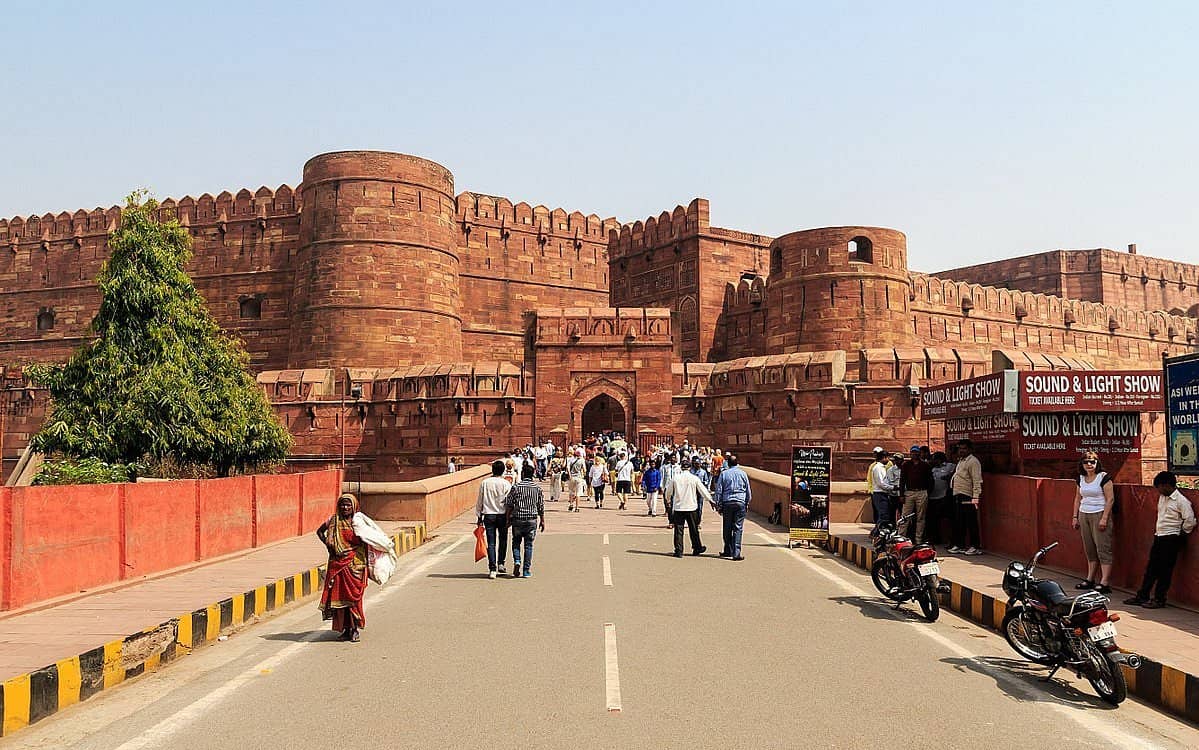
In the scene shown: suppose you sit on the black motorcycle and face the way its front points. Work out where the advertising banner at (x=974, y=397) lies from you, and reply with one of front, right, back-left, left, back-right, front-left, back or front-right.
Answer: front-right

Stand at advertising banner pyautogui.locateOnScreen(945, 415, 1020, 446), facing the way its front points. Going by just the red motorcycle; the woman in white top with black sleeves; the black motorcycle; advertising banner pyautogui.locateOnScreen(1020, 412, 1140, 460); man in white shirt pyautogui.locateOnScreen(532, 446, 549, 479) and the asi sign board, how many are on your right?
1

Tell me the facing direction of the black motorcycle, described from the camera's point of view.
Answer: facing away from the viewer and to the left of the viewer

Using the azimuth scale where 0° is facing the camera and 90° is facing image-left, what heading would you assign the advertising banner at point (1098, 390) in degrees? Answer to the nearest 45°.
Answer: approximately 0°

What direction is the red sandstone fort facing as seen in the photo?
toward the camera

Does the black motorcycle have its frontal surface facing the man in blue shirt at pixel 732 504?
yes

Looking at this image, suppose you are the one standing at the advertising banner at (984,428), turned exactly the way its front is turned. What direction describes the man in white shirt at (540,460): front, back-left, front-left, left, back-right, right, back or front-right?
right

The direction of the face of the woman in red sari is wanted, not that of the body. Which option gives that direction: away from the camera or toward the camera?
toward the camera

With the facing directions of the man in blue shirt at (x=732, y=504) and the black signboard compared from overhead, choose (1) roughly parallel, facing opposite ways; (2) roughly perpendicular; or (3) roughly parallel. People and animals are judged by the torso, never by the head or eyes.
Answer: roughly parallel, facing opposite ways

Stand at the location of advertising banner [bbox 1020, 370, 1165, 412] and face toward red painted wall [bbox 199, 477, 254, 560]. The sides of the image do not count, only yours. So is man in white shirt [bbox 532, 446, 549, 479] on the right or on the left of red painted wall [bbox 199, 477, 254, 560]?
right

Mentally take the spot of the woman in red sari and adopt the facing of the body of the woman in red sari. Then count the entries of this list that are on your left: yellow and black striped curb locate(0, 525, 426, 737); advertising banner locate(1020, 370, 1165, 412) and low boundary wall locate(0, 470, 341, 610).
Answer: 1

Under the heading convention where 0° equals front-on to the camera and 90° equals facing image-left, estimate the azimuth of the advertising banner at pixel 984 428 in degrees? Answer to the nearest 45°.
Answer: approximately 45°

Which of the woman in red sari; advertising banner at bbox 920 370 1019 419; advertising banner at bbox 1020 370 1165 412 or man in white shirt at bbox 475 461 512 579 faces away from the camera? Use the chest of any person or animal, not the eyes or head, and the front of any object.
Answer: the man in white shirt

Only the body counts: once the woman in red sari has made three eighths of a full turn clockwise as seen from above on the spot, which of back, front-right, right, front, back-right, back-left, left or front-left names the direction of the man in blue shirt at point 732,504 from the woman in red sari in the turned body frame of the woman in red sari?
right

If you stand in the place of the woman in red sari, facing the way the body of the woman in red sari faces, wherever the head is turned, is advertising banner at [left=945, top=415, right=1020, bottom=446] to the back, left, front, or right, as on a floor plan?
left

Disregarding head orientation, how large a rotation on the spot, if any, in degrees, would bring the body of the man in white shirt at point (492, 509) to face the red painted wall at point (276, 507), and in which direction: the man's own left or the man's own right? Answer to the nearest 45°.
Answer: approximately 45° to the man's own left

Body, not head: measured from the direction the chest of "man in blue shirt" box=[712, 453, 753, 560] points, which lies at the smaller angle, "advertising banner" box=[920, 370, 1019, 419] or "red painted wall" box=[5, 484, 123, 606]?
the advertising banner

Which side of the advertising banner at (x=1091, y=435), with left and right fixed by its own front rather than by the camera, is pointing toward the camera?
front

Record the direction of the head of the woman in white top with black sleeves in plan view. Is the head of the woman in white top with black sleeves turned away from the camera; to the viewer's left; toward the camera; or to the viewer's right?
toward the camera

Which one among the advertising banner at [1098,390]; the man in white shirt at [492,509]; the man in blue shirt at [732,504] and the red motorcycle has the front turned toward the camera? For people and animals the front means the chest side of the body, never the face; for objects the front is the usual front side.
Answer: the advertising banner
